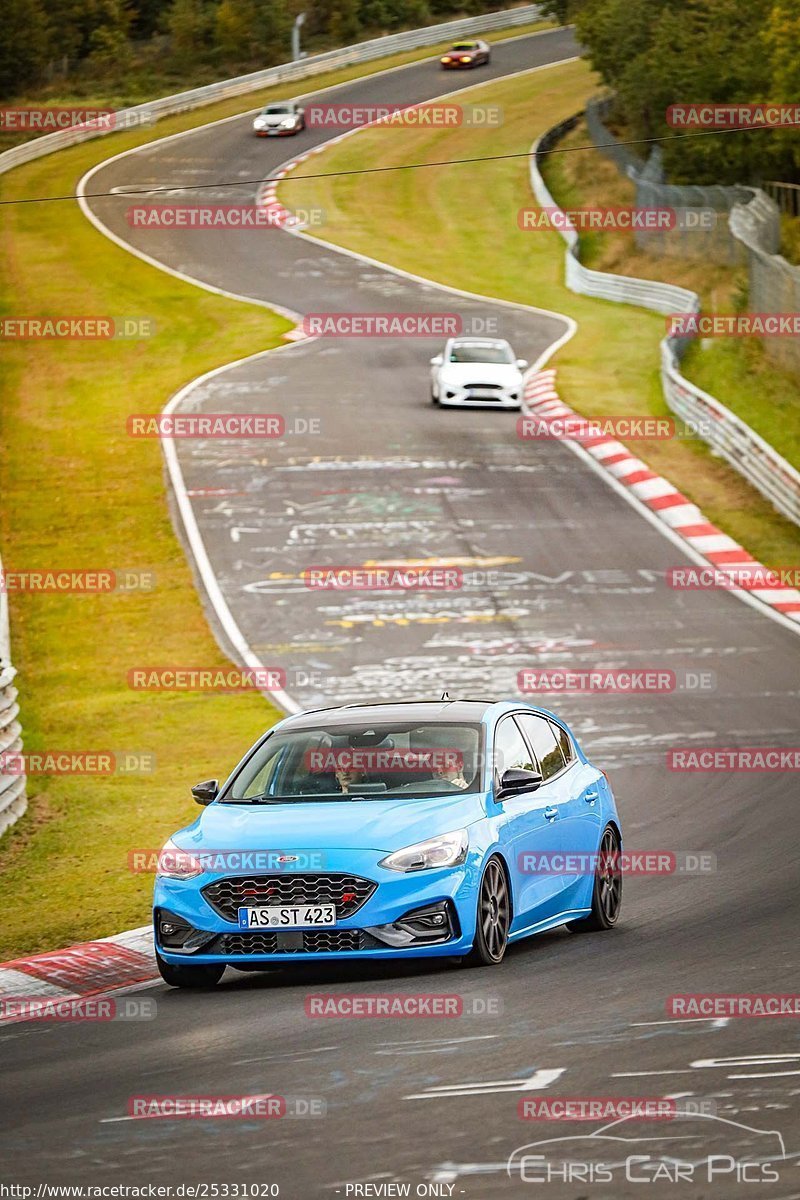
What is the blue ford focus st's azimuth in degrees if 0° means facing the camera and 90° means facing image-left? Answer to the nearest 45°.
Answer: approximately 45°

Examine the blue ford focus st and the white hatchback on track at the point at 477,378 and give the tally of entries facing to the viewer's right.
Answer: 0

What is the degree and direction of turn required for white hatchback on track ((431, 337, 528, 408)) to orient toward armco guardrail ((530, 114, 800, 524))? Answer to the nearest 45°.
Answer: approximately 45° to its left

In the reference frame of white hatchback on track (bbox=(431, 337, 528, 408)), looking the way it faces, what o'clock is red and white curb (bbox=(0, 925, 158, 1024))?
The red and white curb is roughly at 12 o'clock from the white hatchback on track.

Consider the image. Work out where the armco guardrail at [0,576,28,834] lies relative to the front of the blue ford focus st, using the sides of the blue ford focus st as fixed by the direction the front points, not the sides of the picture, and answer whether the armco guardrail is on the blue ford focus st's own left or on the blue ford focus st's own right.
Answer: on the blue ford focus st's own right

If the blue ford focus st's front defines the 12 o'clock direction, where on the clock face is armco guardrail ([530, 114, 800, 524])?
The armco guardrail is roughly at 5 o'clock from the blue ford focus st.

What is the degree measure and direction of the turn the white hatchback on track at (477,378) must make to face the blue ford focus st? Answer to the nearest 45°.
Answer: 0° — it already faces it

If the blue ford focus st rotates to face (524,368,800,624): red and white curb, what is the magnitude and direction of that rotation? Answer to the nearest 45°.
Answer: approximately 135° to its right

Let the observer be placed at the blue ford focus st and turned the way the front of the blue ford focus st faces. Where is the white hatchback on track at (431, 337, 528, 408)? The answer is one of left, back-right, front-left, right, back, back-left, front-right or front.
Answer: back-right

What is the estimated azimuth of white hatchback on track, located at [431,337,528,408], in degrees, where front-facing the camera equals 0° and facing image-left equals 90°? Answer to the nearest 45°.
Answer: approximately 0°

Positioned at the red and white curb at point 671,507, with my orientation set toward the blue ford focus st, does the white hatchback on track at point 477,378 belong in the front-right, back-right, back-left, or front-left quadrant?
back-right
